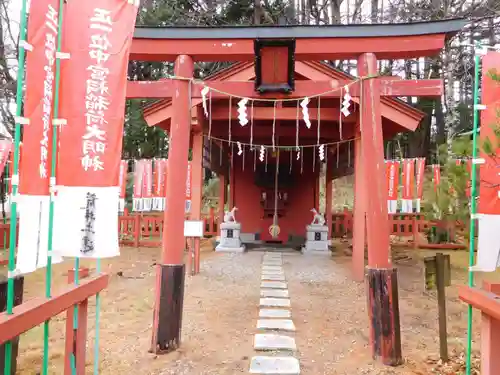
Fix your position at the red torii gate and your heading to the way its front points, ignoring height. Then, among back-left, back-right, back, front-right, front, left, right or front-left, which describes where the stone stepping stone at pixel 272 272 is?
back

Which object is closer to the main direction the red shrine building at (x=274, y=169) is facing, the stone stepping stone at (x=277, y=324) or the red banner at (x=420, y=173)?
the stone stepping stone

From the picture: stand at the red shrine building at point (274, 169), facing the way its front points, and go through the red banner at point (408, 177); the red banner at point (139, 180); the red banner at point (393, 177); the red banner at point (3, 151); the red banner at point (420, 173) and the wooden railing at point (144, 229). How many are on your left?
3

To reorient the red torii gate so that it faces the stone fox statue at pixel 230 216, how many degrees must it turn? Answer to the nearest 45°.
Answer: approximately 180°

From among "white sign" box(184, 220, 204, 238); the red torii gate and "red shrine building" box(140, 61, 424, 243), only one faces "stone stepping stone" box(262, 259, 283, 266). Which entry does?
the red shrine building

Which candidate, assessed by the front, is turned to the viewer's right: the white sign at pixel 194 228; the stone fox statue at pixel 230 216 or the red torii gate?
the stone fox statue

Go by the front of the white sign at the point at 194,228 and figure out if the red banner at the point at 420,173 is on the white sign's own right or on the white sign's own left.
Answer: on the white sign's own left

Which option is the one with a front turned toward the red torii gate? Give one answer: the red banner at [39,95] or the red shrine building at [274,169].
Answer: the red shrine building

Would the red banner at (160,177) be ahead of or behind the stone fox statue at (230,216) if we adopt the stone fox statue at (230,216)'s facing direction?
behind

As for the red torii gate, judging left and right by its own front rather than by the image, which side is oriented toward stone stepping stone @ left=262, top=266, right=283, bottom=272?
back

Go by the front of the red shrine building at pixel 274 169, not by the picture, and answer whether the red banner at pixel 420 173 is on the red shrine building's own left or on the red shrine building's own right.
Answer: on the red shrine building's own left

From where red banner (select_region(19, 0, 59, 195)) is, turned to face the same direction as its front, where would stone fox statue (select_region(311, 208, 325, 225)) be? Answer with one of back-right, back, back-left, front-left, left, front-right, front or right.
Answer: back-left

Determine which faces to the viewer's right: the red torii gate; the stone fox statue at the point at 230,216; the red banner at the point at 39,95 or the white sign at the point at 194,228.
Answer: the stone fox statue
